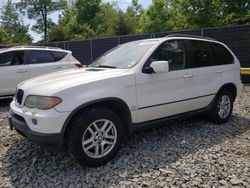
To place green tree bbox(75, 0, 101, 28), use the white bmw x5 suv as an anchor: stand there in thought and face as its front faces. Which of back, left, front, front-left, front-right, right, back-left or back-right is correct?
back-right

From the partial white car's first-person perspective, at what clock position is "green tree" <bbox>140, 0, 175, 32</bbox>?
The green tree is roughly at 4 o'clock from the partial white car.

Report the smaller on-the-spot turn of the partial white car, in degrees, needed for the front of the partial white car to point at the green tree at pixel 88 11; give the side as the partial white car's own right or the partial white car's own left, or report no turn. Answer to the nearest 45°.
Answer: approximately 90° to the partial white car's own right

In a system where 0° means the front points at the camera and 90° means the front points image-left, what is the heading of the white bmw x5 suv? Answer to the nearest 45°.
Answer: approximately 45°

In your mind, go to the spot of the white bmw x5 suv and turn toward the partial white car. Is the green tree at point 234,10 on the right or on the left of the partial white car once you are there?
right

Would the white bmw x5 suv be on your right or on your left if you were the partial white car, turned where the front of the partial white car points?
on your left

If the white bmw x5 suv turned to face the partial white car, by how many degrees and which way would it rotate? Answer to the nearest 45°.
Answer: approximately 90° to its right

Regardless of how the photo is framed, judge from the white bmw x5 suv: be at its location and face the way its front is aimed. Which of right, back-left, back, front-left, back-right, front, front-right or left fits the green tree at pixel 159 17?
back-right

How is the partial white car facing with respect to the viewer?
to the viewer's left
